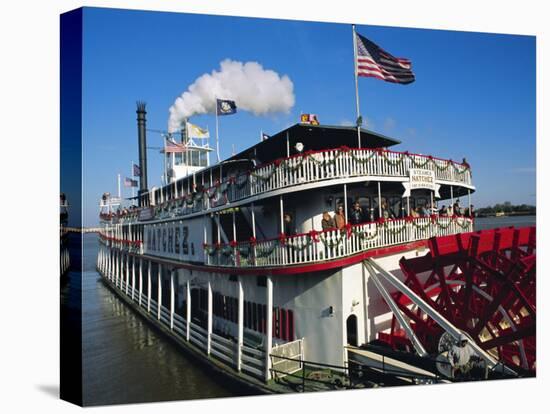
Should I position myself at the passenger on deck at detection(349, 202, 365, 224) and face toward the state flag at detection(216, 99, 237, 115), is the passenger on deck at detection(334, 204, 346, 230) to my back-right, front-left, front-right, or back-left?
front-left

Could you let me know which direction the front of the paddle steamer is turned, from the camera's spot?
facing away from the viewer and to the left of the viewer
